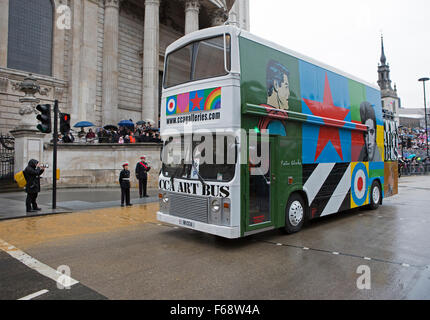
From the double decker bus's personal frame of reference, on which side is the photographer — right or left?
on its right

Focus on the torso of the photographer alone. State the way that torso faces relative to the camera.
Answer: to the viewer's right

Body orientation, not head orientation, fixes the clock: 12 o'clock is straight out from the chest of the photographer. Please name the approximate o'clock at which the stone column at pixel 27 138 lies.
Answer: The stone column is roughly at 9 o'clock from the photographer.

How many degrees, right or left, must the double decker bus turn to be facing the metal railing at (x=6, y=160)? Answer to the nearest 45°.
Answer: approximately 90° to its right

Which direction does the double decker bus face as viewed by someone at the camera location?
facing the viewer and to the left of the viewer

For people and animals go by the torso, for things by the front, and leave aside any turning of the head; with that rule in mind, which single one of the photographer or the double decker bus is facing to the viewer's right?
the photographer

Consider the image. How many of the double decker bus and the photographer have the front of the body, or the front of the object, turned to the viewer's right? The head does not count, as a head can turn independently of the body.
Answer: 1

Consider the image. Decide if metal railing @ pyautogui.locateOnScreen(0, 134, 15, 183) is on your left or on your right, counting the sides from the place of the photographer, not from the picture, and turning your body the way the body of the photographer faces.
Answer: on your left

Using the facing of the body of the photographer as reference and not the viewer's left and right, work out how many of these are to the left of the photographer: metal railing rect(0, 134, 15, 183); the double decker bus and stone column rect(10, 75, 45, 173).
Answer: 2

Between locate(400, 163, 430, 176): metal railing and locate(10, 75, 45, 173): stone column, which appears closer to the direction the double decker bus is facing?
the stone column

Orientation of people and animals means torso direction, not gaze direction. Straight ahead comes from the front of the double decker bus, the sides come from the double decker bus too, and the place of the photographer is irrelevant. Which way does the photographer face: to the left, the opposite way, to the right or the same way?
the opposite way

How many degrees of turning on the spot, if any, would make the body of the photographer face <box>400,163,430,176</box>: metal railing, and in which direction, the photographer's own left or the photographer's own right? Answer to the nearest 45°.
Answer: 0° — they already face it
